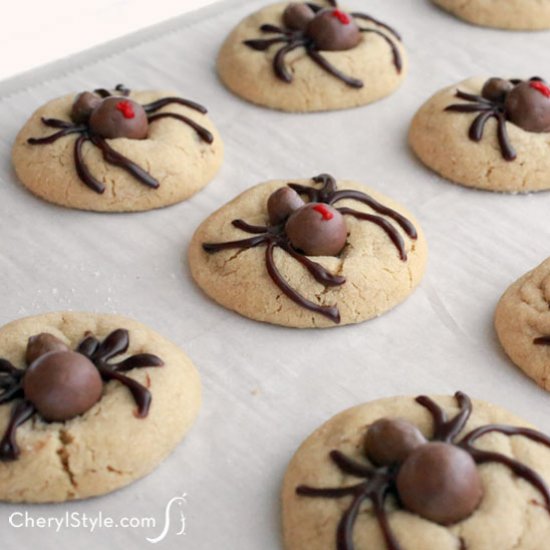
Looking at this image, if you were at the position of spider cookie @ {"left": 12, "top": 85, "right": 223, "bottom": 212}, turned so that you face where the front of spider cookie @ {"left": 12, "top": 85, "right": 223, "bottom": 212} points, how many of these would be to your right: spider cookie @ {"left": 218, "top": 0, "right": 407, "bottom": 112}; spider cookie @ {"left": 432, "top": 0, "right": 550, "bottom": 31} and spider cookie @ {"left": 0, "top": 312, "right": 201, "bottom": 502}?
2

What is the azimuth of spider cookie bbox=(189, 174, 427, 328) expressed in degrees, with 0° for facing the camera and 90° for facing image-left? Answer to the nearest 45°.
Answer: approximately 135°

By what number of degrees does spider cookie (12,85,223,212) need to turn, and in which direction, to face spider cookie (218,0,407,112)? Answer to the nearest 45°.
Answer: approximately 90° to its right

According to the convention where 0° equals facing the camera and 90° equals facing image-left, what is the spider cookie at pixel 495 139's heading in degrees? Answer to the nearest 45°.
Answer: approximately 135°

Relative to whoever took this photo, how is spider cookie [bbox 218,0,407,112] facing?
facing away from the viewer and to the left of the viewer

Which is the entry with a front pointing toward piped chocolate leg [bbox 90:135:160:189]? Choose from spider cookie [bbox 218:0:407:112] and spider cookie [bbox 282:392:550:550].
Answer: spider cookie [bbox 282:392:550:550]

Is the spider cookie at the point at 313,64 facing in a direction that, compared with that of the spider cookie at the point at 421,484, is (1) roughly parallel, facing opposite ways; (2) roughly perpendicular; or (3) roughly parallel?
roughly parallel

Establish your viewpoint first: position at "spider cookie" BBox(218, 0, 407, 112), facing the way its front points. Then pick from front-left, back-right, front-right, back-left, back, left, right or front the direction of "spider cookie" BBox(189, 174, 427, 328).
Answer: back-left

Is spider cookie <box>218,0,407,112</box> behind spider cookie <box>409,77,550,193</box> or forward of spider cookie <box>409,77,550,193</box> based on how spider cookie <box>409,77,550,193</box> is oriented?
forward

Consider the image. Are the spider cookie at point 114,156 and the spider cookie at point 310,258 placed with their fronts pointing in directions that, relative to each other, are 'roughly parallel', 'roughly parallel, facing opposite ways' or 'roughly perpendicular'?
roughly parallel

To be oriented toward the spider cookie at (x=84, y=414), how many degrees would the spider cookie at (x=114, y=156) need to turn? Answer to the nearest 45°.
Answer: approximately 135° to its left

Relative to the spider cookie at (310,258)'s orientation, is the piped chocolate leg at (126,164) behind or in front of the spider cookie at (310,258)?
in front

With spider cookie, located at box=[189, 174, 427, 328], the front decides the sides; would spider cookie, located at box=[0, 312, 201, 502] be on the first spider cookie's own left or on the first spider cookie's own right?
on the first spider cookie's own left

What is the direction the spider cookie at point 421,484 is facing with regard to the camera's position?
facing away from the viewer and to the left of the viewer

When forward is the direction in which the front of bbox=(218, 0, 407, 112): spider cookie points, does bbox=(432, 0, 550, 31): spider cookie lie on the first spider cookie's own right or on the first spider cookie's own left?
on the first spider cookie's own right

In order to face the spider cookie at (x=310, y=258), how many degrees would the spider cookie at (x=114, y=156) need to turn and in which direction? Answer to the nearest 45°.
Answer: approximately 180°

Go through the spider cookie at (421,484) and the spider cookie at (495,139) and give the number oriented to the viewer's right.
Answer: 0

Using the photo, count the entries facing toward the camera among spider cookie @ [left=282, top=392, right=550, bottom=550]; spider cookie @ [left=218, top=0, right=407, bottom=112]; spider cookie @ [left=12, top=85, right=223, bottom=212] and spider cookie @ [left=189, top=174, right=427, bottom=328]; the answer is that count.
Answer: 0
